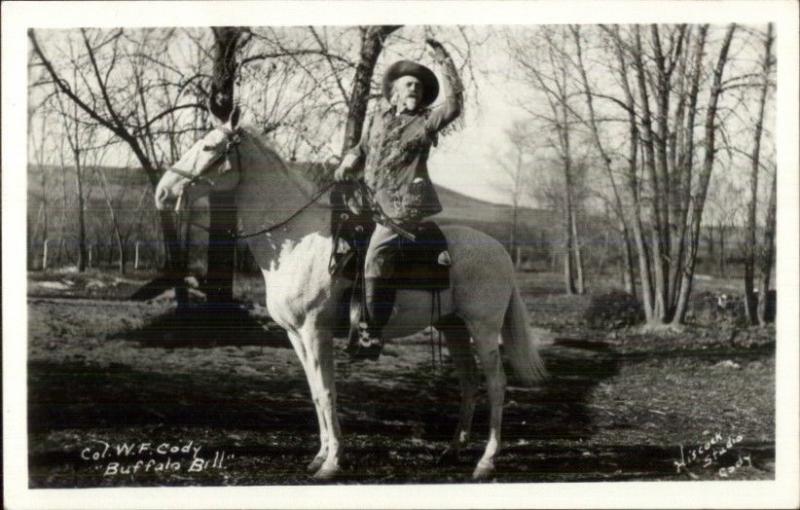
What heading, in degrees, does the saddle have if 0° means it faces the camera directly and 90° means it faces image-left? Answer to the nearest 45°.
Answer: approximately 90°
